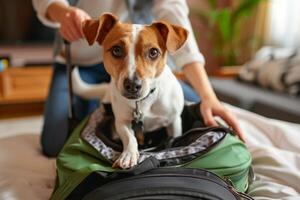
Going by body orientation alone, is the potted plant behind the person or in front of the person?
behind

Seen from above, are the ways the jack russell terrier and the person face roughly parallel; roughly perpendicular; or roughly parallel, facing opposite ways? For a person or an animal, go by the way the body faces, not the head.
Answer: roughly parallel

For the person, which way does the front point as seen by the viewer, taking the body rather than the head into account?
toward the camera

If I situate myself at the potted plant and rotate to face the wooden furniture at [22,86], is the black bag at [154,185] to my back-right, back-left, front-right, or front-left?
front-left

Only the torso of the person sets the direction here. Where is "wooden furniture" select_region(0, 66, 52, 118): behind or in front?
behind

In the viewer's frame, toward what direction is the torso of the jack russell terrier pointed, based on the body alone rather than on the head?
toward the camera

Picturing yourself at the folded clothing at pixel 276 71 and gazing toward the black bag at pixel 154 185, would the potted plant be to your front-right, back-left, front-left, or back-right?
back-right

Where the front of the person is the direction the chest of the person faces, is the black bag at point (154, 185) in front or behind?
in front

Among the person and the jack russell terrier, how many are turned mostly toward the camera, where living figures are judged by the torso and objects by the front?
2

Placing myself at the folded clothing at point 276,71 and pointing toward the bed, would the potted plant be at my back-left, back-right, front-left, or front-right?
back-right
